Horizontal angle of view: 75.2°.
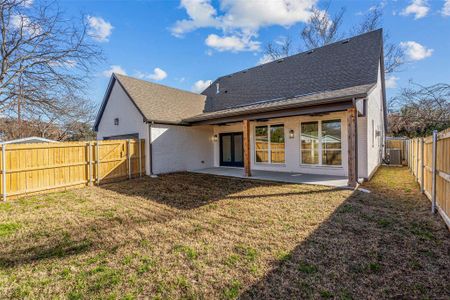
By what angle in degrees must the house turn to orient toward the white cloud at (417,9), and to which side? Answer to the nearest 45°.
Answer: approximately 45° to its right

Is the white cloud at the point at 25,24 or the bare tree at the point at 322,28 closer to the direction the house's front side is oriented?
the bare tree

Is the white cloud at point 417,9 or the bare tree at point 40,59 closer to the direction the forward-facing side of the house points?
the white cloud

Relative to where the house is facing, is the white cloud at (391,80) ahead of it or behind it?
ahead
